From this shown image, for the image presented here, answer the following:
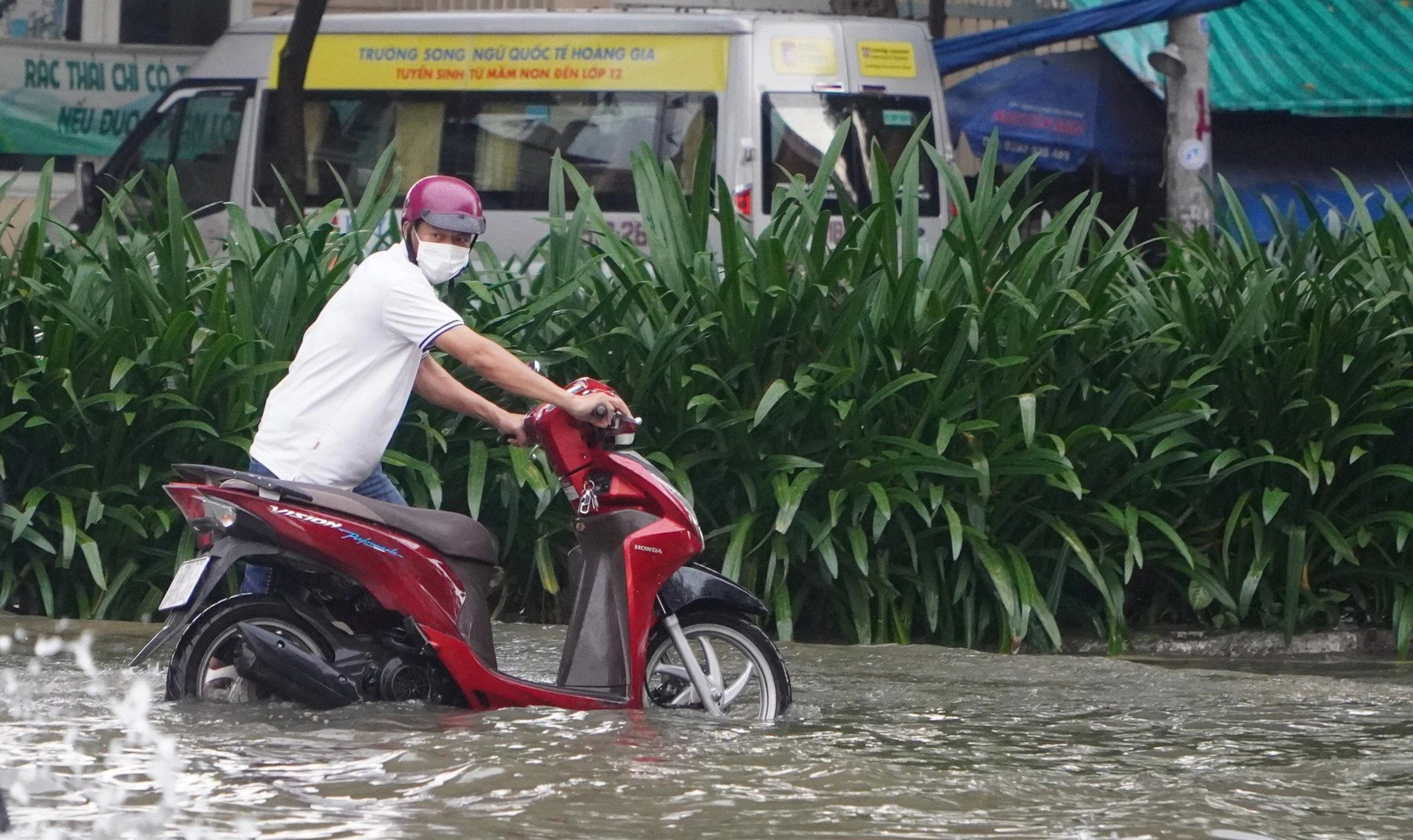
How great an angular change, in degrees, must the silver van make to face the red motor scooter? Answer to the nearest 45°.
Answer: approximately 135° to its left

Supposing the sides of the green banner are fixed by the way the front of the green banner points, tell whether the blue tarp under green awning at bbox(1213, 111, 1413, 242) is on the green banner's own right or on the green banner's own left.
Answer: on the green banner's own left

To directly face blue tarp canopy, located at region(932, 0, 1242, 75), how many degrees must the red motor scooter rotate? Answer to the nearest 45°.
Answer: approximately 45° to its left

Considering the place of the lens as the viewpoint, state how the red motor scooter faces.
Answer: facing to the right of the viewer

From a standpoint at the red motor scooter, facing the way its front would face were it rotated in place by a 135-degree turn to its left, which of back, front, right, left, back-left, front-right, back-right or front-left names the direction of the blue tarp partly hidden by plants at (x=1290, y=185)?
right

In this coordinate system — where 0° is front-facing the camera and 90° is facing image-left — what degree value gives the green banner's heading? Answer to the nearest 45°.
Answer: approximately 0°

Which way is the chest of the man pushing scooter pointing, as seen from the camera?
to the viewer's right

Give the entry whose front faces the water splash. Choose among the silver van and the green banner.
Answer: the green banner

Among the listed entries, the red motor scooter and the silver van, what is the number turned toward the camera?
0

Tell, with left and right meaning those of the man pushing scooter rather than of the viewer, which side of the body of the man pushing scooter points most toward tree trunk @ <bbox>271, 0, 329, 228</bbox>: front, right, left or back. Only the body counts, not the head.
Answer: left

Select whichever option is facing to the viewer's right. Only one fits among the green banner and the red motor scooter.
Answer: the red motor scooter

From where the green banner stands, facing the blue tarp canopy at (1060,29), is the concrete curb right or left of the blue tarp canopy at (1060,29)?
right

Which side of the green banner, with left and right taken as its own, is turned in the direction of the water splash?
front
